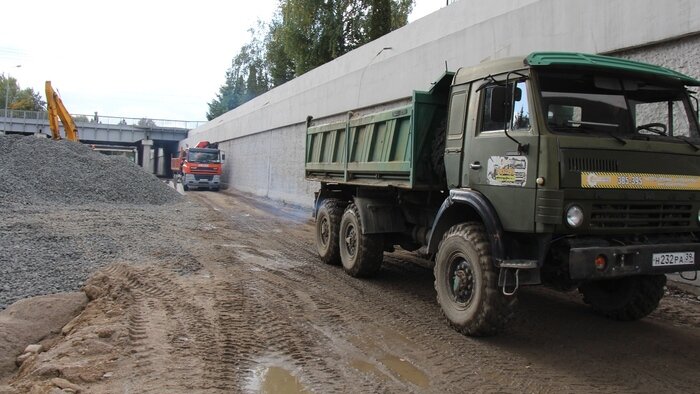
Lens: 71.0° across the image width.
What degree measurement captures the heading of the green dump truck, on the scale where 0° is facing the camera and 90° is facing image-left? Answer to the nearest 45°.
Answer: approximately 315°

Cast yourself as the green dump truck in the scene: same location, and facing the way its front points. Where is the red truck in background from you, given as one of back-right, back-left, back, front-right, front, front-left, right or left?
back

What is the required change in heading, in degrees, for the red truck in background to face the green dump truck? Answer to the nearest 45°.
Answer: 0° — it already faces it

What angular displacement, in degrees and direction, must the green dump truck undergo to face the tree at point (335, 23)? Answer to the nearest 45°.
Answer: approximately 180°

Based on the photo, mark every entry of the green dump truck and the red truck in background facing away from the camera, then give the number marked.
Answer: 0

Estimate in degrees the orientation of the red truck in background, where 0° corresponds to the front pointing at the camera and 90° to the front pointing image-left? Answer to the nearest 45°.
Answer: approximately 0°

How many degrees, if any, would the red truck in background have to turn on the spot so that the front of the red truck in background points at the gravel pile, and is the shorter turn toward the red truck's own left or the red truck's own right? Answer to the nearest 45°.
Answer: approximately 45° to the red truck's own right

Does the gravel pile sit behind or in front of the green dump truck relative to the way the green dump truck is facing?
behind
